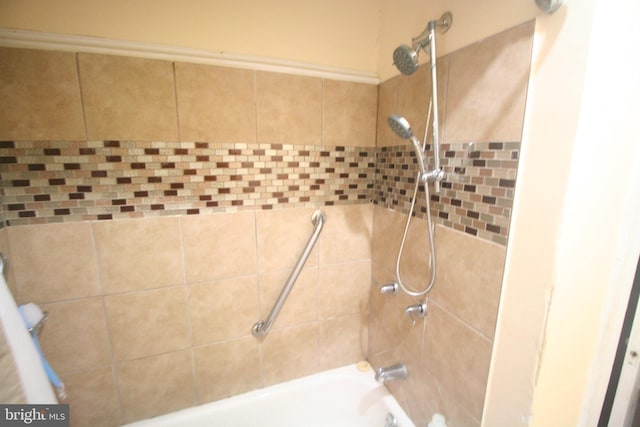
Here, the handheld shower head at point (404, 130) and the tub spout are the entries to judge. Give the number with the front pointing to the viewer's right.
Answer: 0

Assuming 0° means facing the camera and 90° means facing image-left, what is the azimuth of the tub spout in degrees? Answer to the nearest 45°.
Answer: approximately 45°
